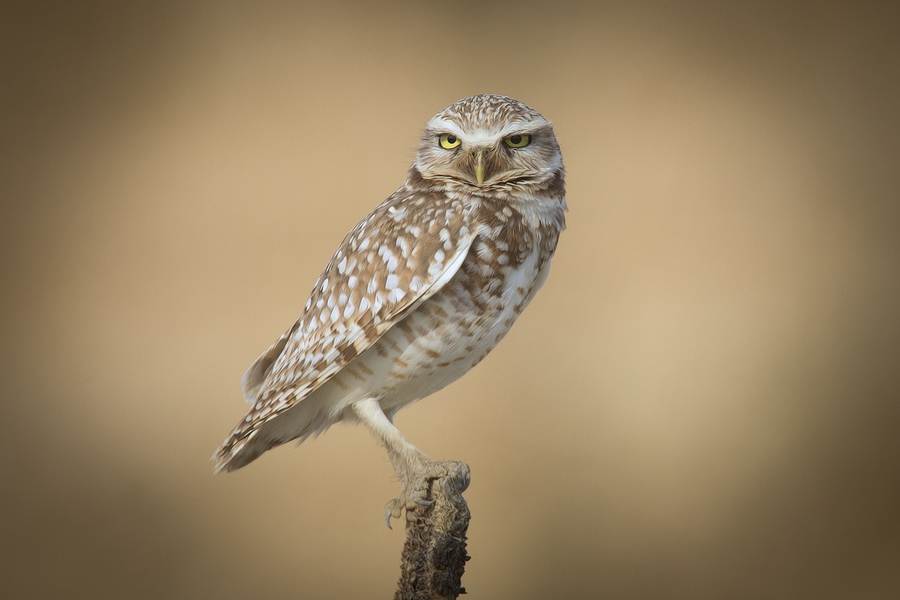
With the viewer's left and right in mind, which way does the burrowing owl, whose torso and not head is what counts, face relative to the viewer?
facing to the right of the viewer
